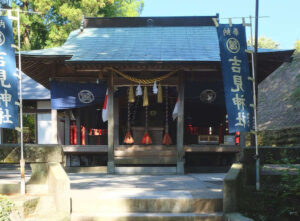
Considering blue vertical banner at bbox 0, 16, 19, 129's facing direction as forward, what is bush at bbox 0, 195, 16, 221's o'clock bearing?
The bush is roughly at 12 o'clock from the blue vertical banner.

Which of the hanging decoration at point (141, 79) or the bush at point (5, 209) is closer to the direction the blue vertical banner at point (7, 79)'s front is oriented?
the bush

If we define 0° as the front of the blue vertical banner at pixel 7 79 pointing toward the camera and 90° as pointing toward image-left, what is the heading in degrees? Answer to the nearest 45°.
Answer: approximately 0°

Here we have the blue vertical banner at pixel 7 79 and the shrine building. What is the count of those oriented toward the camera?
2

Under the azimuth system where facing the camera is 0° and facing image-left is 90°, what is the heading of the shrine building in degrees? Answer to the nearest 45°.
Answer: approximately 0°

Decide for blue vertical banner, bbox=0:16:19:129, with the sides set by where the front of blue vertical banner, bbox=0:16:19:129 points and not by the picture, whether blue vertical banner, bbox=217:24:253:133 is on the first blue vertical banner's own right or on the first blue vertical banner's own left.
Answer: on the first blue vertical banner's own left

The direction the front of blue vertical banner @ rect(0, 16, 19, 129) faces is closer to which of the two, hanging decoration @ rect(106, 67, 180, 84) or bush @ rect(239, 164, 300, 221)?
the bush

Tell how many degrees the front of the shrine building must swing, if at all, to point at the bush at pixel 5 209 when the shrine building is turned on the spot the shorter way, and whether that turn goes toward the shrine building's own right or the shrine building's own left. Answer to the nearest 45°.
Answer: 0° — it already faces it
